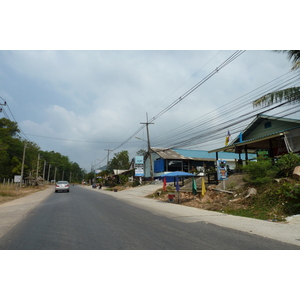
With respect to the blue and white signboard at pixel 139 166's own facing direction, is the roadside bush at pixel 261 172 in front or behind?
in front

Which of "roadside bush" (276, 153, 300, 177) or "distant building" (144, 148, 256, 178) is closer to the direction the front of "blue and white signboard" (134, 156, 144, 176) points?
the roadside bush

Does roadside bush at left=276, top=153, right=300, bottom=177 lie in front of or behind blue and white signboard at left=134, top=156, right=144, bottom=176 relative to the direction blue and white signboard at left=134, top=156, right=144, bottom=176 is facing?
in front

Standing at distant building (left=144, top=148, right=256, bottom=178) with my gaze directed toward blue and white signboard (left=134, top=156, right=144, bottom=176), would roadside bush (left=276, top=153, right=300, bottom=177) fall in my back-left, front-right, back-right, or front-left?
back-left

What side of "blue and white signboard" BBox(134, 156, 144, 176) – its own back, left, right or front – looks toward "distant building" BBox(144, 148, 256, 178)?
left

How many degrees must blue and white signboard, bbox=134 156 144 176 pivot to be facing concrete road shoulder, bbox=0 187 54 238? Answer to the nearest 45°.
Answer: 0° — it already faces it

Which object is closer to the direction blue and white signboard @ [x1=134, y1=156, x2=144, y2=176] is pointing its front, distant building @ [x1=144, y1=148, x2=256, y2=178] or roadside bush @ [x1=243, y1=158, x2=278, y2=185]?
the roadside bush

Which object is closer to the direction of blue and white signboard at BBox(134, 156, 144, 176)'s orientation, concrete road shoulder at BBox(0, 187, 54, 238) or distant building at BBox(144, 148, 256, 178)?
the concrete road shoulder

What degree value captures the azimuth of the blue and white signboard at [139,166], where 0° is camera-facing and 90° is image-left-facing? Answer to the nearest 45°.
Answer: approximately 0°
